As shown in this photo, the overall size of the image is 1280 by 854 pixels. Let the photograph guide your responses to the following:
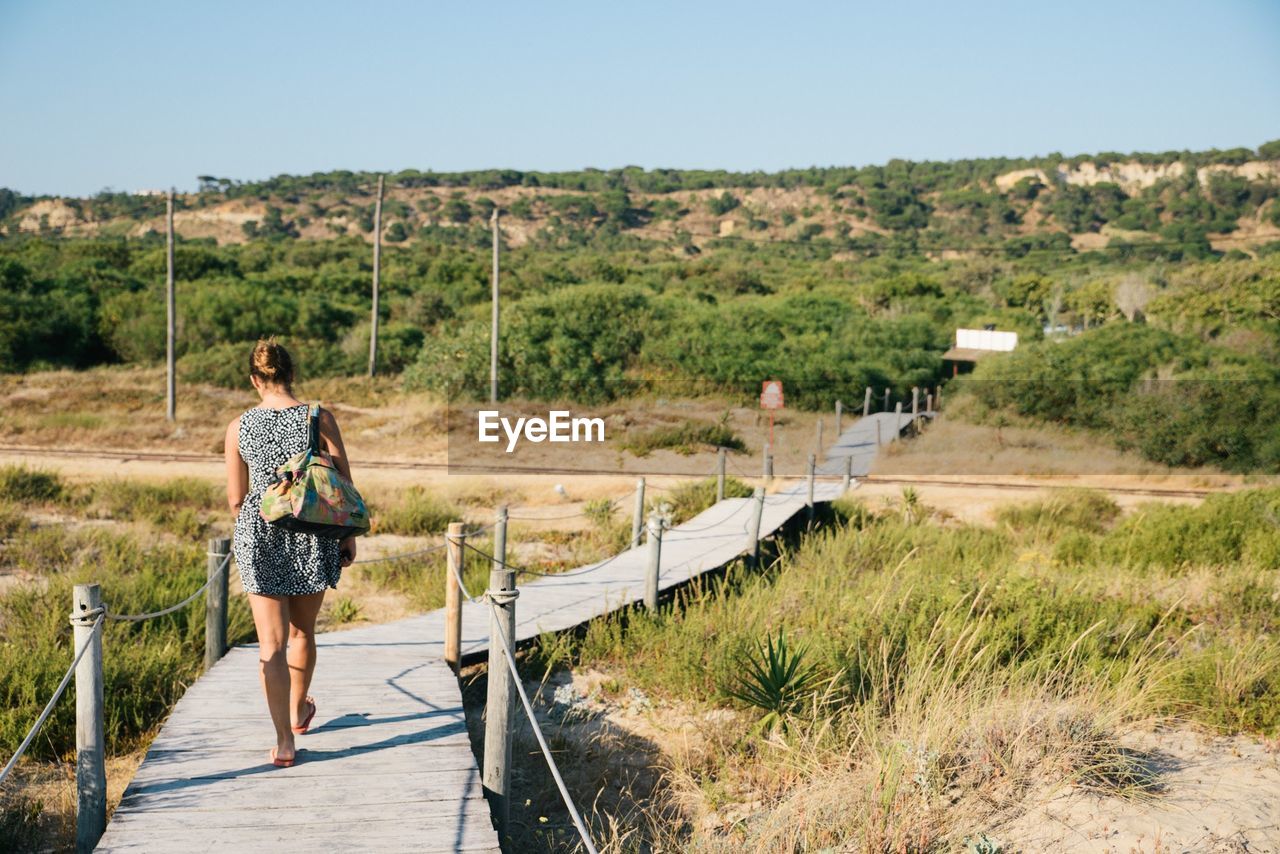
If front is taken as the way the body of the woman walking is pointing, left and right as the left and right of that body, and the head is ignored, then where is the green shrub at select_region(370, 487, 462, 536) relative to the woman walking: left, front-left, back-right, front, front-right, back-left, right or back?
front

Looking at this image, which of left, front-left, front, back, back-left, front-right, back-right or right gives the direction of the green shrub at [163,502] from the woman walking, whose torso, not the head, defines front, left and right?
front

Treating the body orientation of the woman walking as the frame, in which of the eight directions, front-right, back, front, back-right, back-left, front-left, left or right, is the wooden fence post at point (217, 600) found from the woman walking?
front

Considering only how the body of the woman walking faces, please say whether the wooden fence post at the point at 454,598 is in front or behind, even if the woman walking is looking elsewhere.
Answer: in front

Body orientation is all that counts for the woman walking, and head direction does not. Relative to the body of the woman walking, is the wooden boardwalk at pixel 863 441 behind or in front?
in front

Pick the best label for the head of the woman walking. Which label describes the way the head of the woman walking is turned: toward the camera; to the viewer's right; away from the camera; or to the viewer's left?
away from the camera

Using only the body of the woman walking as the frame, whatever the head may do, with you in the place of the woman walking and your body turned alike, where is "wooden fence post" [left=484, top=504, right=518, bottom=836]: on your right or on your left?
on your right

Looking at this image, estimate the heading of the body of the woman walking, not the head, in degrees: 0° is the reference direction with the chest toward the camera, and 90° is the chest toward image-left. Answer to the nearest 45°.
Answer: approximately 180°
